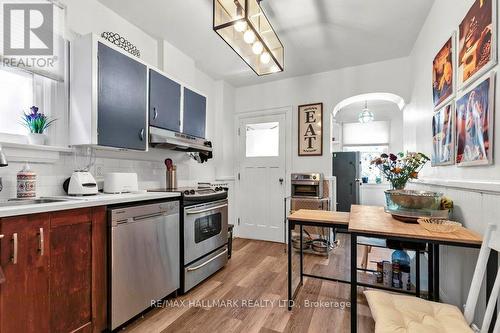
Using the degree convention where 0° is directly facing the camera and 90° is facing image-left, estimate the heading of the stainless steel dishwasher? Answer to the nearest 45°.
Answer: approximately 315°

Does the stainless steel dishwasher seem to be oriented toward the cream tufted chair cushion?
yes

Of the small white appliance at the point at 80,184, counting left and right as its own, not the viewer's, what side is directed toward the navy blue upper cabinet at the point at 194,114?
left

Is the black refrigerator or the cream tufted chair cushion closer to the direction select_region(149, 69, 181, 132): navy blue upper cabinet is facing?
the cream tufted chair cushion

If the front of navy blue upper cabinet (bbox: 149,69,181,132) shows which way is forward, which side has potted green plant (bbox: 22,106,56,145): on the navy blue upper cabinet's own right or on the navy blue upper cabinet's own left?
on the navy blue upper cabinet's own right

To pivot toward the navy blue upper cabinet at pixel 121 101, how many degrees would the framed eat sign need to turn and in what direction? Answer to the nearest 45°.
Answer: approximately 45° to its right

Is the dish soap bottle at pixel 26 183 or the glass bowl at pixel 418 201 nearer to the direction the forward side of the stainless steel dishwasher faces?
the glass bowl

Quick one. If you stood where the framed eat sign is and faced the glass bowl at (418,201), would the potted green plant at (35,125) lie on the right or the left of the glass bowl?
right
